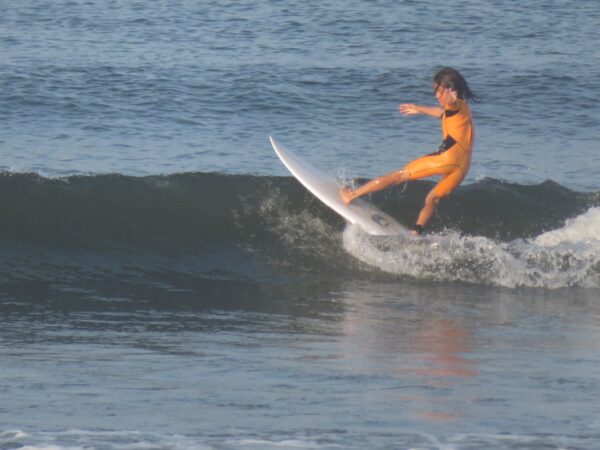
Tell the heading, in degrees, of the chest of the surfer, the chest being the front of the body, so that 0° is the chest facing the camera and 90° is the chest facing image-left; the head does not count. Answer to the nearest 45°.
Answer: approximately 90°
